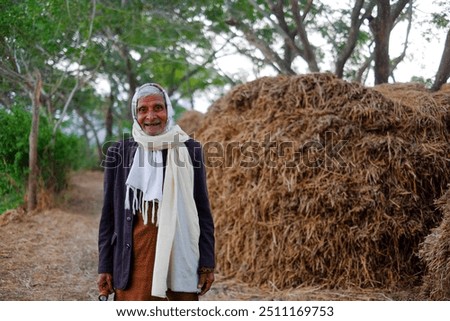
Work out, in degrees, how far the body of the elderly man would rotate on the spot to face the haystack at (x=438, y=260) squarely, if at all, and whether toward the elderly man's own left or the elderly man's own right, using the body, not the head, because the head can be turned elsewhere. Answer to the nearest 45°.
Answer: approximately 135° to the elderly man's own left

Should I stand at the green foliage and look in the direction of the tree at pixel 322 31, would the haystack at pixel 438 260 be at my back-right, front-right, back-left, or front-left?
front-right

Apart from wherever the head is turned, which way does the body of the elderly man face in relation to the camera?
toward the camera

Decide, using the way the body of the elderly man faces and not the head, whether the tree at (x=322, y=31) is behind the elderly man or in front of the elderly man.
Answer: behind

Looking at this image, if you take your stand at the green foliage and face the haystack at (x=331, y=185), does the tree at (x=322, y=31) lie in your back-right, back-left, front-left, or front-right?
front-left

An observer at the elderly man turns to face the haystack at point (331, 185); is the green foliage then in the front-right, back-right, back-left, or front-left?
front-left

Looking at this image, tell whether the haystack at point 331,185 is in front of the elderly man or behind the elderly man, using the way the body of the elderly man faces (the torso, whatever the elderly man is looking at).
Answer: behind

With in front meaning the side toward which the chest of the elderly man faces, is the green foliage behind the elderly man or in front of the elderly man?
behind

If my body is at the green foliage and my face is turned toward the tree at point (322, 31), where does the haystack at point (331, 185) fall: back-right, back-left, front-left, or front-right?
front-right

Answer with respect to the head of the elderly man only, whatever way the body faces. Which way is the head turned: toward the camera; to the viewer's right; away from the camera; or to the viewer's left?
toward the camera
